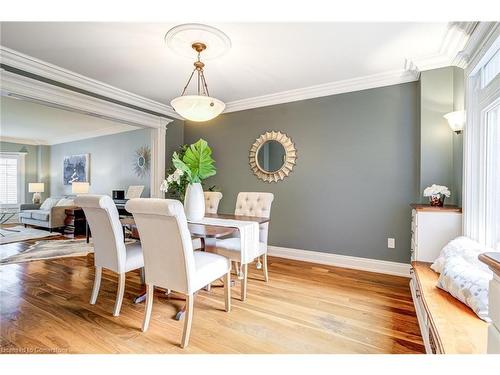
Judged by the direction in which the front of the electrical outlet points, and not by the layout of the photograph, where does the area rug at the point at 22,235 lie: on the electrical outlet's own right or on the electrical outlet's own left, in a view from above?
on the electrical outlet's own right

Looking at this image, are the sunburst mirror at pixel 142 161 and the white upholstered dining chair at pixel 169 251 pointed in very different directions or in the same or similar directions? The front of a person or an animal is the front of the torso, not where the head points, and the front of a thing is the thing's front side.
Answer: very different directions

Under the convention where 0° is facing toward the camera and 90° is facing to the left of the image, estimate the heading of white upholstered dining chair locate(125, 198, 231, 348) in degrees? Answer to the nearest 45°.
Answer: approximately 225°

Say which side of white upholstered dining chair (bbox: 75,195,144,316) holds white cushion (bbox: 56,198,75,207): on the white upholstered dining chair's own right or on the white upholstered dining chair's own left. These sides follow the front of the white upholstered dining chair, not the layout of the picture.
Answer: on the white upholstered dining chair's own left

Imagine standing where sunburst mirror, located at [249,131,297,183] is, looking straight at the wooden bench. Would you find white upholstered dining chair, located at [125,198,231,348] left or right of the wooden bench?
right

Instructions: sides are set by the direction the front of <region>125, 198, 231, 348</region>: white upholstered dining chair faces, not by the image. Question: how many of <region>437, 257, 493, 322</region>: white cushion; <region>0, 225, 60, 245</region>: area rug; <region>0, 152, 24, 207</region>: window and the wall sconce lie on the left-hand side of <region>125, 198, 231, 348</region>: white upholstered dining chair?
2

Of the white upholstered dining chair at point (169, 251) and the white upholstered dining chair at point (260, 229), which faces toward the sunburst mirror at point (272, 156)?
the white upholstered dining chair at point (169, 251)

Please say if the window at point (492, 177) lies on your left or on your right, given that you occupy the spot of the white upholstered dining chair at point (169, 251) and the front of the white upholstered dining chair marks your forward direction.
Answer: on your right

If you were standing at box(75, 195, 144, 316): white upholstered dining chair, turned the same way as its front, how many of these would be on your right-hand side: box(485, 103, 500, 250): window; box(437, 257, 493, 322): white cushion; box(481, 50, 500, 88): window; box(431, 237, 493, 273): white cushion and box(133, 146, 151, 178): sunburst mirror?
4

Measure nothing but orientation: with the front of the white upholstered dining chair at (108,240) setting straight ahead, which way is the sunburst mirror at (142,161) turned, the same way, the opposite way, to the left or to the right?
the opposite way

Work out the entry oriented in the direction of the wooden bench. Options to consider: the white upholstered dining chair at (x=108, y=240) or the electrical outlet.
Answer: the electrical outlet
